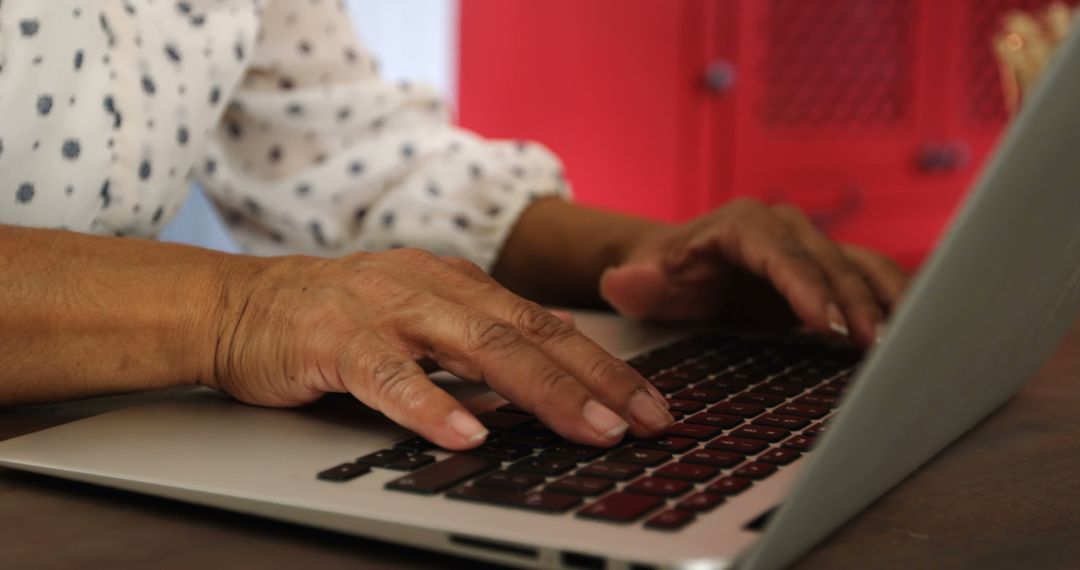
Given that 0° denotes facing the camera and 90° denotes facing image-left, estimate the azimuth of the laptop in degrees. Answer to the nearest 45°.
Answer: approximately 135°

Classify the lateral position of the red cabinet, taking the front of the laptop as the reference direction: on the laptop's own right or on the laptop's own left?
on the laptop's own right
